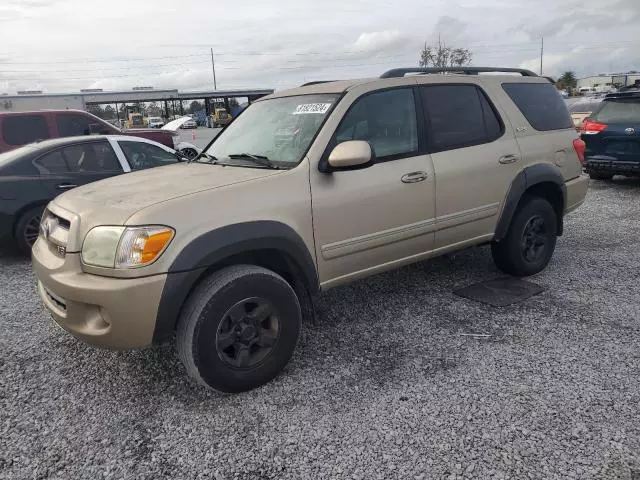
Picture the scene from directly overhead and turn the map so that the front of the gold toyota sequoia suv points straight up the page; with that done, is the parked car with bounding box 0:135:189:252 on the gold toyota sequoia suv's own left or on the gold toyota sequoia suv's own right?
on the gold toyota sequoia suv's own right

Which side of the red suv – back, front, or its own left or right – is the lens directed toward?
right

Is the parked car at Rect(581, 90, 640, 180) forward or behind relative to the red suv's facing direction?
forward

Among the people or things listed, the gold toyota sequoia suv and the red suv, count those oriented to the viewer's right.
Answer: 1

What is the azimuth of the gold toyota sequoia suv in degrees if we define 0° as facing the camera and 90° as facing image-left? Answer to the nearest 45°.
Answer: approximately 45°

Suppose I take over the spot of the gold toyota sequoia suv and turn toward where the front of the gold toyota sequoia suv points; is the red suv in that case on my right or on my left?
on my right

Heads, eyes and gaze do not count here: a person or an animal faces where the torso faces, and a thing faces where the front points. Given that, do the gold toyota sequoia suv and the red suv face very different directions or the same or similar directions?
very different directions

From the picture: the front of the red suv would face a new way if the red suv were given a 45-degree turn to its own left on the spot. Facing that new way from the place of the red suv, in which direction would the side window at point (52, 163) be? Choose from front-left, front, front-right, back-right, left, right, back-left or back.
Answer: back-right

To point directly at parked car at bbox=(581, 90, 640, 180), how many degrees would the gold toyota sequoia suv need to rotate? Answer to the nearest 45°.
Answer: approximately 180°

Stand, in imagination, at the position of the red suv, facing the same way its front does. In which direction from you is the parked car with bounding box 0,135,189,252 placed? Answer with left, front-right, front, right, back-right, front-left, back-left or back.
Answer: right
